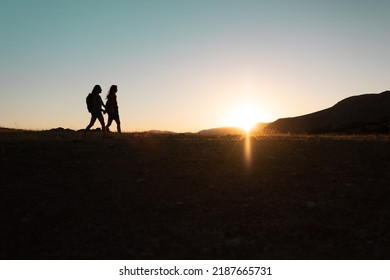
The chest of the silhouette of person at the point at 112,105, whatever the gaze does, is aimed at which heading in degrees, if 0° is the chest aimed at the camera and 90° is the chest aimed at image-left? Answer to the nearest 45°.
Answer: approximately 270°

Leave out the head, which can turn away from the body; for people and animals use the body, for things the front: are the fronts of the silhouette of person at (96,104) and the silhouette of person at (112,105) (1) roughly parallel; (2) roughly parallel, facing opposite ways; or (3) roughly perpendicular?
roughly parallel

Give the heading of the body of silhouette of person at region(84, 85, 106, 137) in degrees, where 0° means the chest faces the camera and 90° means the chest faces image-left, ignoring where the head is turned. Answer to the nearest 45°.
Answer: approximately 270°

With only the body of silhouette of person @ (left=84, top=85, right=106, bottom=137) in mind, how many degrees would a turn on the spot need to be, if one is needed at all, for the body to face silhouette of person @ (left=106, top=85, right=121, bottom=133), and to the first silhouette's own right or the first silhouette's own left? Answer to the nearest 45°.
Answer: approximately 45° to the first silhouette's own left

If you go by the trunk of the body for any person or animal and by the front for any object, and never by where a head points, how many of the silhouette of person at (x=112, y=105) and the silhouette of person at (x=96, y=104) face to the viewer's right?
2

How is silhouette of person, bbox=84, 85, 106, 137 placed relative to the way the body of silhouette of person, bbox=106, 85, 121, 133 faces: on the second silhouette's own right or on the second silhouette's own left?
on the second silhouette's own right
